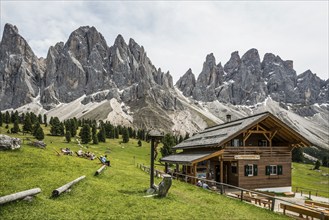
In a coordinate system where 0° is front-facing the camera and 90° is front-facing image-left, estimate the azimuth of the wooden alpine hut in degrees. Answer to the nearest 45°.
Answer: approximately 315°

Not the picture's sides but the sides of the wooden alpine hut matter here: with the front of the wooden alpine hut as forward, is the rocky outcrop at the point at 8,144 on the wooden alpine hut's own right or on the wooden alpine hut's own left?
on the wooden alpine hut's own right

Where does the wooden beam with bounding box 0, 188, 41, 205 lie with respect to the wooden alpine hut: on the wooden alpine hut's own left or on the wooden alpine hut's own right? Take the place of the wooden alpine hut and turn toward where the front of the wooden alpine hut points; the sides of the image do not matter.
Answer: on the wooden alpine hut's own right

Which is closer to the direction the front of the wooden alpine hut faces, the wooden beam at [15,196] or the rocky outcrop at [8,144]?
the wooden beam
